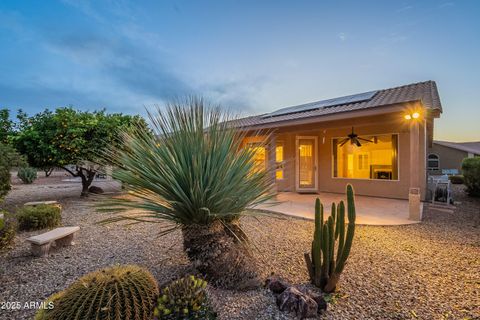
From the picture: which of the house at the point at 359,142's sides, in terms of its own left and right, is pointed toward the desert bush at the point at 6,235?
front

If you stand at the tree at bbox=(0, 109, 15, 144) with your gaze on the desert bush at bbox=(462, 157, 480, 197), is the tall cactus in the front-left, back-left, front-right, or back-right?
front-right

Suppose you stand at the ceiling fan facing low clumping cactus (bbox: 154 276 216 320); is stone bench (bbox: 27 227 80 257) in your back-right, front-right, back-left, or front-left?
front-right

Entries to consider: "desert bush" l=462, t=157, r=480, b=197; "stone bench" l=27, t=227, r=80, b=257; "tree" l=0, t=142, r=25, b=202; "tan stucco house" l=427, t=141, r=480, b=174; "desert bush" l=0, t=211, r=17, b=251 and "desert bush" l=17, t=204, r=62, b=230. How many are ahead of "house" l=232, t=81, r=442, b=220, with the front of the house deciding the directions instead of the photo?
4

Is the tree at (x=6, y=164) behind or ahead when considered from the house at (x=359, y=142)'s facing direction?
ahead

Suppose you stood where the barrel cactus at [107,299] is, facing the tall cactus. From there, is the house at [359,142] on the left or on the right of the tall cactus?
left

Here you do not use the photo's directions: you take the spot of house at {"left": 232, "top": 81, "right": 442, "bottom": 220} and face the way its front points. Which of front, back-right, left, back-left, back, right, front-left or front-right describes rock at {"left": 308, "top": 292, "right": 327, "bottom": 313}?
front-left

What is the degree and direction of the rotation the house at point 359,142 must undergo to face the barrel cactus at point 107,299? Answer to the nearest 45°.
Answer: approximately 45° to its left

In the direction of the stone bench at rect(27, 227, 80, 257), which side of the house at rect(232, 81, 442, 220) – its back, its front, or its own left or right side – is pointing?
front

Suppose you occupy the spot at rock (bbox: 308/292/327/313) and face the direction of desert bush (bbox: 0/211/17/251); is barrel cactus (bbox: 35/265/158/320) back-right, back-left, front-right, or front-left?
front-left

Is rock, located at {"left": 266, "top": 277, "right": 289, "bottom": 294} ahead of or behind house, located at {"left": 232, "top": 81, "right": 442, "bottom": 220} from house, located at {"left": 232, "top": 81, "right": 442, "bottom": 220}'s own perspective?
ahead

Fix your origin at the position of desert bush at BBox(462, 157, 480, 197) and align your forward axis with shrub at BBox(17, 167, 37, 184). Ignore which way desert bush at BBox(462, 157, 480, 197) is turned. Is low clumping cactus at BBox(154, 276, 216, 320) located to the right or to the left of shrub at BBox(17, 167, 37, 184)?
left
